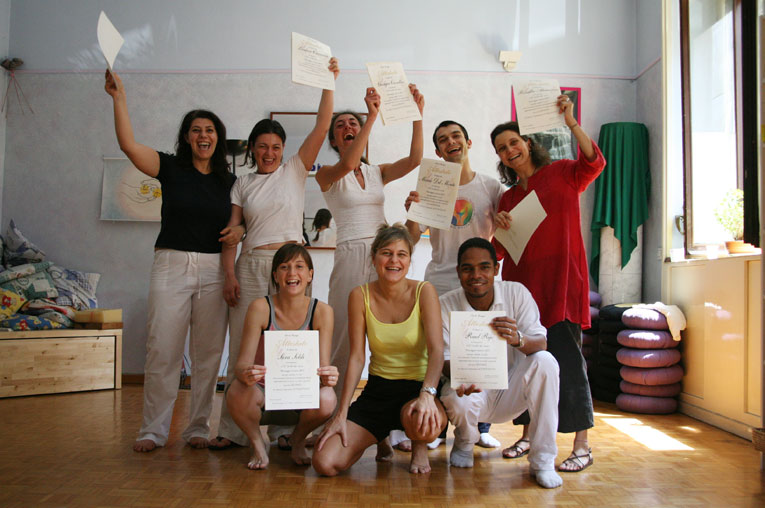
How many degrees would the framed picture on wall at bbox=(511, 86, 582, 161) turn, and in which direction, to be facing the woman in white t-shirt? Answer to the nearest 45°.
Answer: approximately 45° to its right

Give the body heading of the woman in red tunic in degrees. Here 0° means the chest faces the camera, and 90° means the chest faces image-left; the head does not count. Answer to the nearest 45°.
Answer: approximately 45°

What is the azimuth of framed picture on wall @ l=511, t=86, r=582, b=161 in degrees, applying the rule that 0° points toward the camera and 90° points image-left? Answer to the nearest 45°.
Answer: approximately 0°

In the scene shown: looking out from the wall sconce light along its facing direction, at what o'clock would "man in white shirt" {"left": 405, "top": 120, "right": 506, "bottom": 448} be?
The man in white shirt is roughly at 12 o'clock from the wall sconce light.
